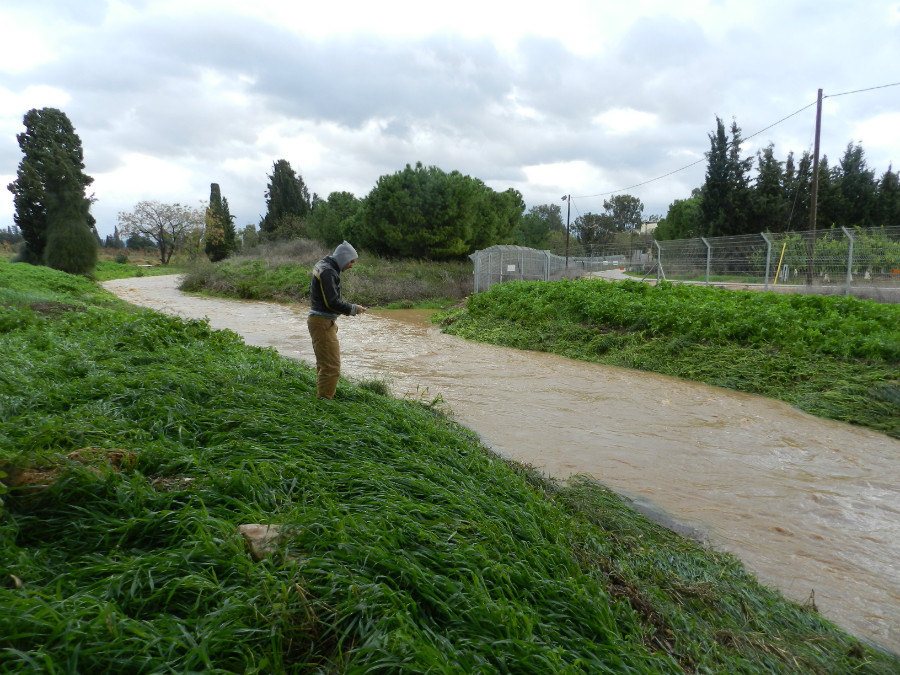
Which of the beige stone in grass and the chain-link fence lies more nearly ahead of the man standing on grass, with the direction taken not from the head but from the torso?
the chain-link fence

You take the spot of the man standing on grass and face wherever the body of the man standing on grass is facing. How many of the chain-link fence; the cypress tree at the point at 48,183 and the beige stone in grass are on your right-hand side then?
1

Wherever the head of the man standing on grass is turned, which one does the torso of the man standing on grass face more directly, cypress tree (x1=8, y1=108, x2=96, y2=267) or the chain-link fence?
the chain-link fence

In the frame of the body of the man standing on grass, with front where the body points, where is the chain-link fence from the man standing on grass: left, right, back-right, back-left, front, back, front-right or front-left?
front-left

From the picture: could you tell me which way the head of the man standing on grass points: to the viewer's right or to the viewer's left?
to the viewer's right

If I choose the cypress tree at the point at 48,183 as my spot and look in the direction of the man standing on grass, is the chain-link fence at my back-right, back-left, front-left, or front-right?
front-left

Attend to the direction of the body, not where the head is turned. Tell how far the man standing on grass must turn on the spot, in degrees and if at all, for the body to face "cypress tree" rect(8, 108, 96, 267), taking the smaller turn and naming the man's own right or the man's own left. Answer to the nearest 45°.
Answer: approximately 135° to the man's own left

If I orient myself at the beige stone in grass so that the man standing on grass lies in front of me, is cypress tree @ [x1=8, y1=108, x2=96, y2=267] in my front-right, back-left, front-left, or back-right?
front-left

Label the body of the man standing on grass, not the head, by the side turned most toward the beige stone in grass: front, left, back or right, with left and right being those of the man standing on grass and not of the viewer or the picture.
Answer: right

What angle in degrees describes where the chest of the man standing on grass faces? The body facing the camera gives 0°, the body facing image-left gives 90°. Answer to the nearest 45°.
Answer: approximately 270°

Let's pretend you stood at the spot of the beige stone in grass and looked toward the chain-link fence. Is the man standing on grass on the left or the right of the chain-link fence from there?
left
